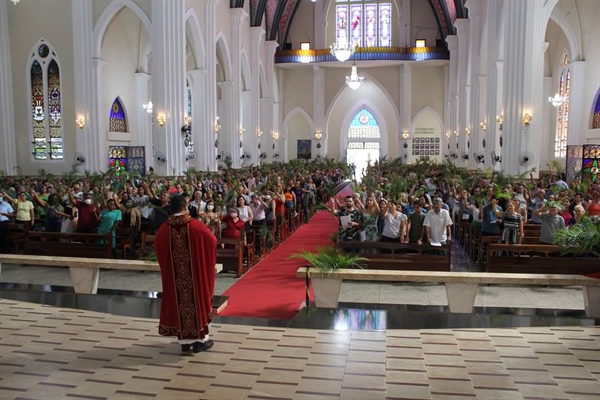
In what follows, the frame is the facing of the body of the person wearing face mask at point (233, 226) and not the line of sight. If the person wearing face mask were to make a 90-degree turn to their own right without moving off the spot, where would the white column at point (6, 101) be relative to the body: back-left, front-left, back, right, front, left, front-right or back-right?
front-right

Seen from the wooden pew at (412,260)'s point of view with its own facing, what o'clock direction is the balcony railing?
The balcony railing is roughly at 6 o'clock from the wooden pew.

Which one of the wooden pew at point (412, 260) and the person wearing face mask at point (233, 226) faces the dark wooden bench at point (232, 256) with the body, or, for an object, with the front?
the person wearing face mask

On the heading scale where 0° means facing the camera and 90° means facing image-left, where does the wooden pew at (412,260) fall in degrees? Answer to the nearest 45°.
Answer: approximately 0°

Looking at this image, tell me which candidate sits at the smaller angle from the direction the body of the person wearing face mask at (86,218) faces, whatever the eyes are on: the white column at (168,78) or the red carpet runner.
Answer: the red carpet runner

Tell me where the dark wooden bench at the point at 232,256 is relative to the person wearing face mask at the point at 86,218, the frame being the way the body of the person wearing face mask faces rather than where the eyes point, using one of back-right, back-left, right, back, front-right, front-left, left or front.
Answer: front-left

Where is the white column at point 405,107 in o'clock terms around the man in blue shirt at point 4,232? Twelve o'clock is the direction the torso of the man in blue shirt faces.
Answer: The white column is roughly at 8 o'clock from the man in blue shirt.

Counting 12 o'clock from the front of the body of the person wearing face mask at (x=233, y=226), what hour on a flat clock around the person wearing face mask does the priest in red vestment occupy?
The priest in red vestment is roughly at 12 o'clock from the person wearing face mask.
